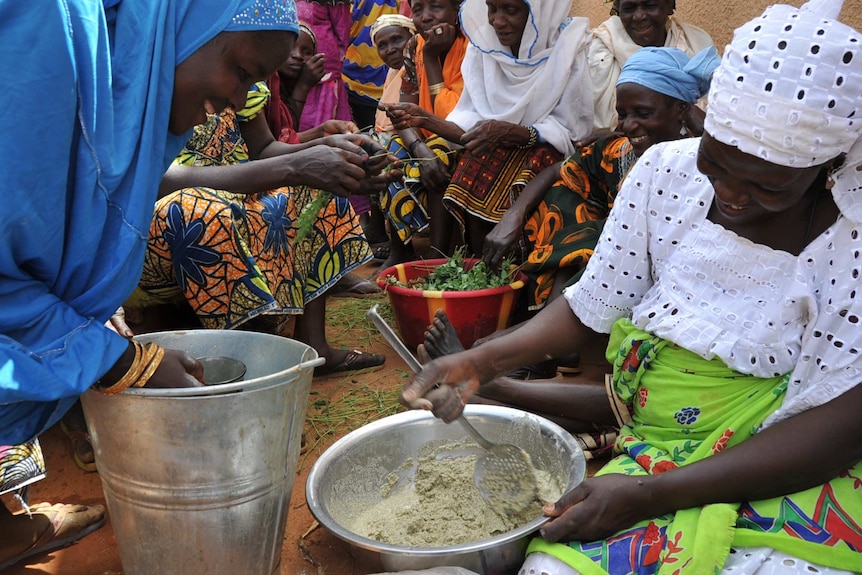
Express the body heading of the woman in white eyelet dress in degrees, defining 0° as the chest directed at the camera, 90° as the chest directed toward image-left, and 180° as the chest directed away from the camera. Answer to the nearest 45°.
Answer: approximately 45°

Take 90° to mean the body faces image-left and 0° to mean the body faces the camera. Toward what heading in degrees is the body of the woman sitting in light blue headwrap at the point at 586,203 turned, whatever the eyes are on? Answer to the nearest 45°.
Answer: approximately 45°

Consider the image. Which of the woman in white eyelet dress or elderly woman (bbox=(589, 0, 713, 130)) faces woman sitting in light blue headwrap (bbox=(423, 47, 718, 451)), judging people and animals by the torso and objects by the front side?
the elderly woman

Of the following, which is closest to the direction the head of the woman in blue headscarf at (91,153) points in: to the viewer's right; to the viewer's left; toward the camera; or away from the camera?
to the viewer's right

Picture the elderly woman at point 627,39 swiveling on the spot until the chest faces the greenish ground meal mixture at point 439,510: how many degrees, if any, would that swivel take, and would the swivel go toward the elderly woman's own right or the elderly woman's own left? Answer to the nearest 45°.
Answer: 0° — they already face it

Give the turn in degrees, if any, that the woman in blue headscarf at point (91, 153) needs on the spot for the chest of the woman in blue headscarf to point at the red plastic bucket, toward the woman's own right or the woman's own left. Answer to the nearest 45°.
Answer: approximately 45° to the woman's own left

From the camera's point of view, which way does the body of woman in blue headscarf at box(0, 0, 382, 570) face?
to the viewer's right

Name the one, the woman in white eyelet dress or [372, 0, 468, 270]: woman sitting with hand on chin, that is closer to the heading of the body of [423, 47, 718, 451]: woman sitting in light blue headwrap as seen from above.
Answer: the woman in white eyelet dress

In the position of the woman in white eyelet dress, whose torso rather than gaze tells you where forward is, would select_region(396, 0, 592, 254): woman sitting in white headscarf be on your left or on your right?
on your right

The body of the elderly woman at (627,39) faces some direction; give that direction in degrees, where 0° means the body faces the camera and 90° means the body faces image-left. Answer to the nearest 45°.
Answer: approximately 0°

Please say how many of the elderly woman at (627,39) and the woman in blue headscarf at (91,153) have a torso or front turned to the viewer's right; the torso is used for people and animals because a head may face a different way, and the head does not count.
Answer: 1
